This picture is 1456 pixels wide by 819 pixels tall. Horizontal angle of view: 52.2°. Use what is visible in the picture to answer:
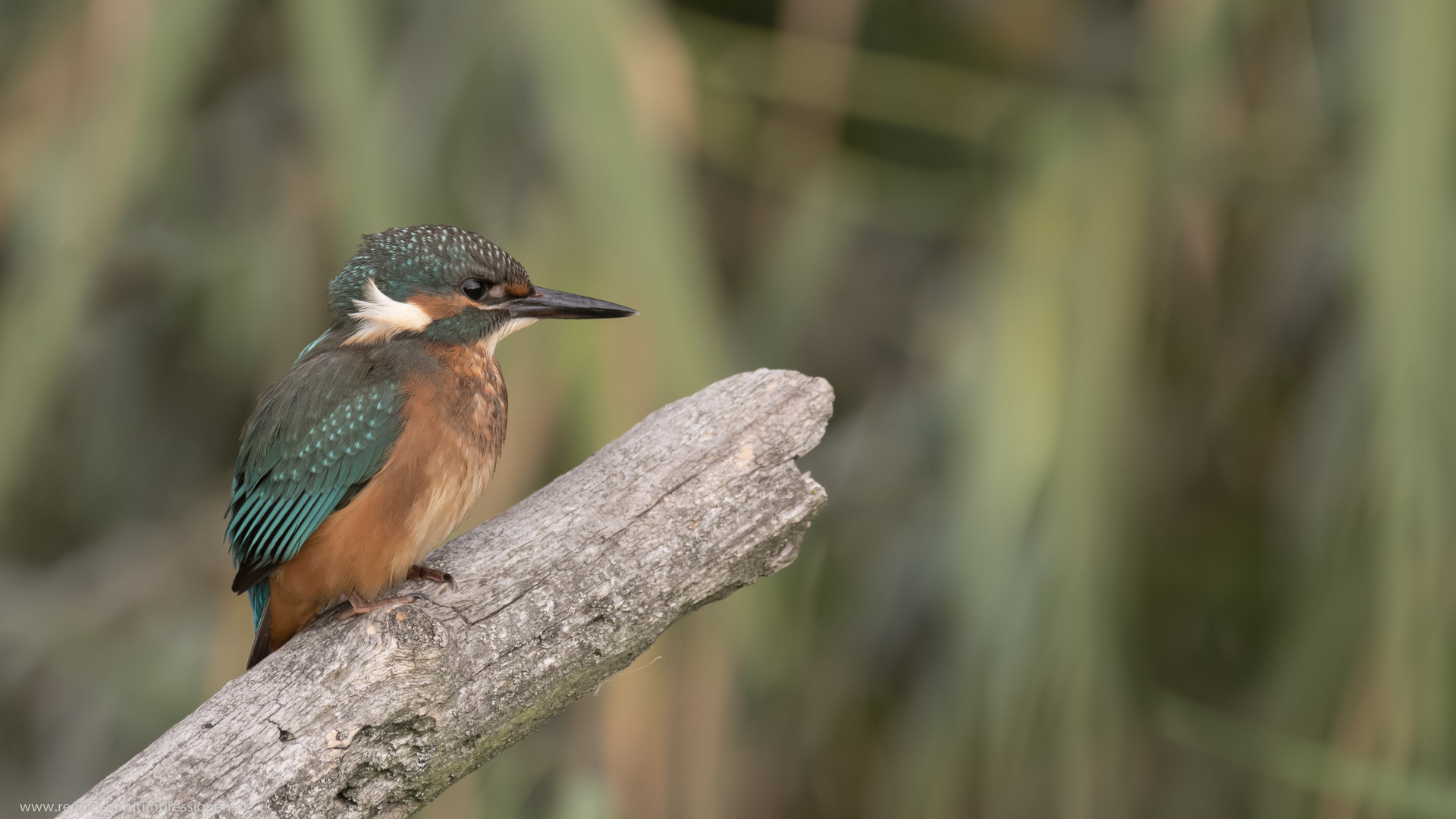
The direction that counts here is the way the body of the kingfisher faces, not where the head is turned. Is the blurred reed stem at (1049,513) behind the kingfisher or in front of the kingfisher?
in front

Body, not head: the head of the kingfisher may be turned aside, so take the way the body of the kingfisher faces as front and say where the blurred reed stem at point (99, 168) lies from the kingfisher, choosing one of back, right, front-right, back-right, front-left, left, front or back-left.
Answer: back-left

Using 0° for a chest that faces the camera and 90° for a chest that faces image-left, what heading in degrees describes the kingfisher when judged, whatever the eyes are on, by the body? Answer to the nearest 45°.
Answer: approximately 270°

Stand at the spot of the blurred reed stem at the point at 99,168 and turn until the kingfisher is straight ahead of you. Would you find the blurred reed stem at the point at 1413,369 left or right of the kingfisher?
left
